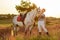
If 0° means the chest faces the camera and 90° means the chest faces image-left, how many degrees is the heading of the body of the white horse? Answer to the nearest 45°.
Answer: approximately 315°
